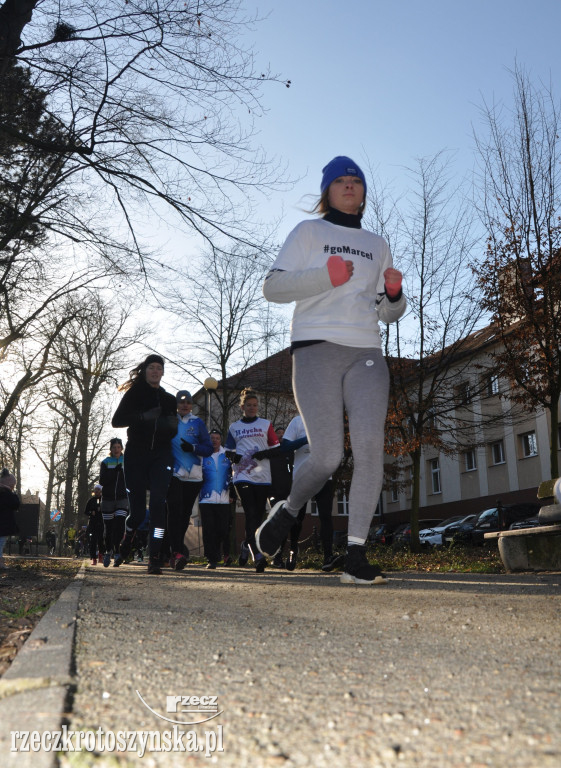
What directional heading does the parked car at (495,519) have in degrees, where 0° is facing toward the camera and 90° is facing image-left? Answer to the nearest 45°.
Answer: approximately 45°

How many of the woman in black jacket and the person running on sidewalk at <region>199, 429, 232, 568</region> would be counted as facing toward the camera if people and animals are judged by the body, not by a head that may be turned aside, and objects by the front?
2

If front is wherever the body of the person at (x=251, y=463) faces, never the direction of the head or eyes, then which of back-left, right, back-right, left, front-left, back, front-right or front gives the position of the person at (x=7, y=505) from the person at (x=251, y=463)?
back-right

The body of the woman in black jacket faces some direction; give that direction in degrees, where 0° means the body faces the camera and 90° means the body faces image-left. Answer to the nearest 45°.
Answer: approximately 0°

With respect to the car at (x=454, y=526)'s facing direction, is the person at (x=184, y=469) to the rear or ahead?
ahead

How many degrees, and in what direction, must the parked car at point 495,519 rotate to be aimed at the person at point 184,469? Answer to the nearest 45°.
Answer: approximately 45° to its left
